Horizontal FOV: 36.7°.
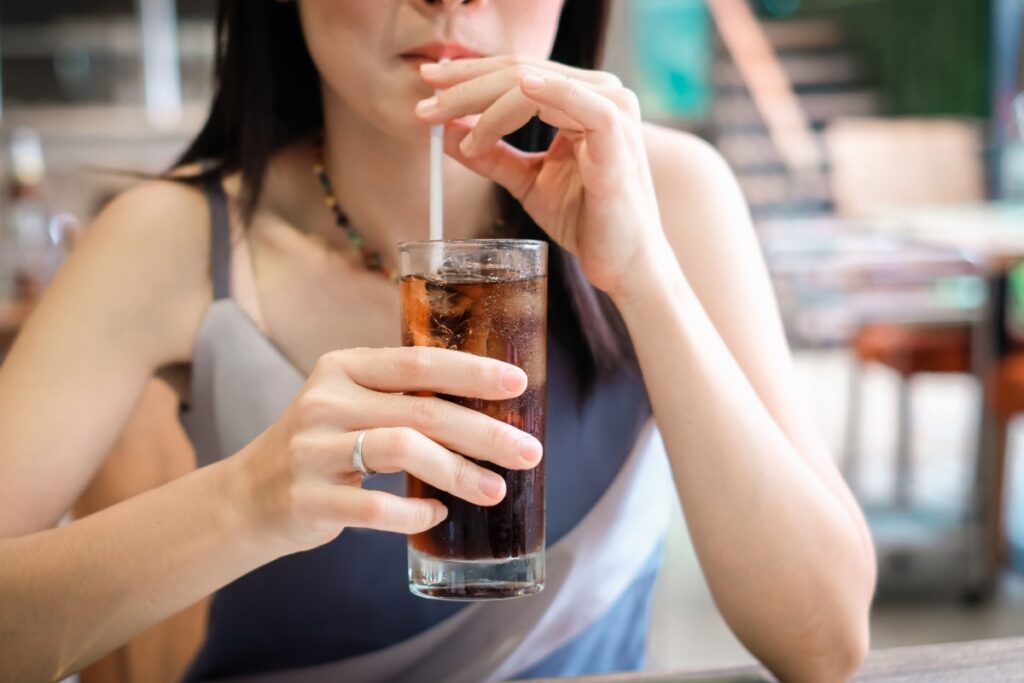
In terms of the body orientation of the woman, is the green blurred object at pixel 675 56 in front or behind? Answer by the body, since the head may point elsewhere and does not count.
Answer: behind

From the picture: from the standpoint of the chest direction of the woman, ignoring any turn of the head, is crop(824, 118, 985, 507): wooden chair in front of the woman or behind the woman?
behind

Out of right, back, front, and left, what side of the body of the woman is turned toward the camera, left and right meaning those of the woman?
front

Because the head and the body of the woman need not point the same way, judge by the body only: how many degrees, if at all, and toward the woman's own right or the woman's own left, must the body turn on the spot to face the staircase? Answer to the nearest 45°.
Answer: approximately 180°

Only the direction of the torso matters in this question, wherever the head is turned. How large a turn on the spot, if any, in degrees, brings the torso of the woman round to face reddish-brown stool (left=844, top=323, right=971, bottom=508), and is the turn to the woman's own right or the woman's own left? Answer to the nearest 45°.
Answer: approximately 135° to the woman's own left

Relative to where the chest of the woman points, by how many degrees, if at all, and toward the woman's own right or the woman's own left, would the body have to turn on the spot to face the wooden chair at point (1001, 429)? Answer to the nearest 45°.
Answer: approximately 135° to the woman's own left
